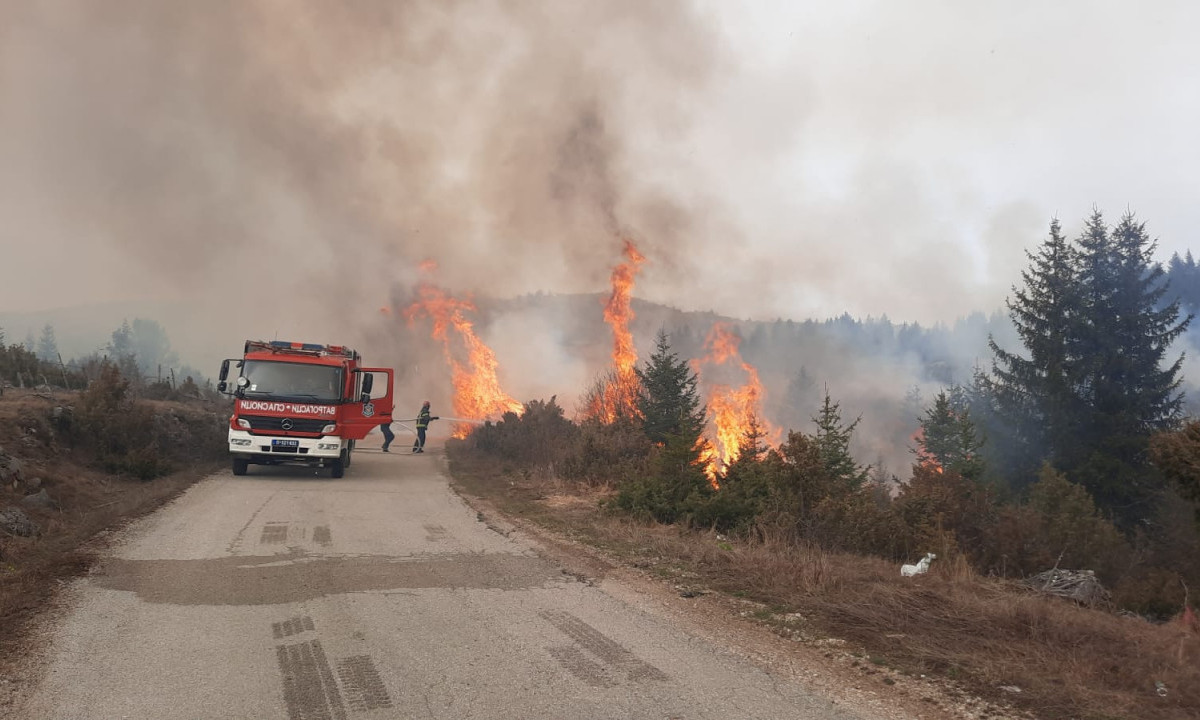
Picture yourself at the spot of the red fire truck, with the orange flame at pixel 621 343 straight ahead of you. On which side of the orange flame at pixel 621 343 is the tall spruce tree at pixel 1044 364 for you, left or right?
right

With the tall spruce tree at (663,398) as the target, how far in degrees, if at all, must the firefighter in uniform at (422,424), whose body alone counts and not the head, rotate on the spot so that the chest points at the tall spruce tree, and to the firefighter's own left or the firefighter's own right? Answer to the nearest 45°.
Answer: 0° — they already face it

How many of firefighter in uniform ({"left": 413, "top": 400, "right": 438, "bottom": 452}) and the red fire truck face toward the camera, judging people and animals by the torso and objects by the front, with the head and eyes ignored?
1

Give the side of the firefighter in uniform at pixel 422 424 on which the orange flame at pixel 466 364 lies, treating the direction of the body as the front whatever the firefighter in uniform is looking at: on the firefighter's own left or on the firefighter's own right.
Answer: on the firefighter's own left

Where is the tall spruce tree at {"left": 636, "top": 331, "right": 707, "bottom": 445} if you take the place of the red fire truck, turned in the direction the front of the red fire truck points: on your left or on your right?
on your left

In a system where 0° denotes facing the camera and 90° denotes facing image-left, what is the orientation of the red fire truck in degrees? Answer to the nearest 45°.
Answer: approximately 0°

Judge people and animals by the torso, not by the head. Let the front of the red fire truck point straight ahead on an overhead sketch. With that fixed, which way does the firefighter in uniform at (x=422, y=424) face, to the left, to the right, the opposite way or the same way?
to the left

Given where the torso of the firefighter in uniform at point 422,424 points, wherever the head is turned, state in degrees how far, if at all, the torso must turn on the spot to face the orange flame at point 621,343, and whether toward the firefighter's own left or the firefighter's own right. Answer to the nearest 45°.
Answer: approximately 45° to the firefighter's own left

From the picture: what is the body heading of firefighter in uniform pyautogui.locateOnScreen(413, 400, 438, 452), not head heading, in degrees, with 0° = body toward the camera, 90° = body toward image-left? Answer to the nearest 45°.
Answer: approximately 270°

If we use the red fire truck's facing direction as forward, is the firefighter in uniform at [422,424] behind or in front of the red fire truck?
behind

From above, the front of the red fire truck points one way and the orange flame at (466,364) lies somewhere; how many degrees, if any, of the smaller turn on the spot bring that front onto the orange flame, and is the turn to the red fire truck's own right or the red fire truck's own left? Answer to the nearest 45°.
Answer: approximately 180°
